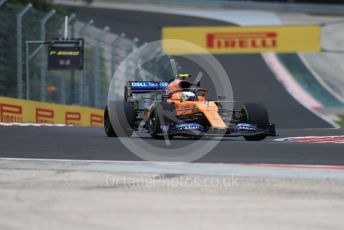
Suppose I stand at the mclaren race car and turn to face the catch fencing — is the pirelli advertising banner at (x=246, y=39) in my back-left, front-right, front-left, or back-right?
front-right

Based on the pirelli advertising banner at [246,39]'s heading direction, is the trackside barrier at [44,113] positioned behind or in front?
in front

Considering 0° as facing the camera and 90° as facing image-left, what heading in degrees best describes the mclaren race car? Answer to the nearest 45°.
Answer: approximately 315°

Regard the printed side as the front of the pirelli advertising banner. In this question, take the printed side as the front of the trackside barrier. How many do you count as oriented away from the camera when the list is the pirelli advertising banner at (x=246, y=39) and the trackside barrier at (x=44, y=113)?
0

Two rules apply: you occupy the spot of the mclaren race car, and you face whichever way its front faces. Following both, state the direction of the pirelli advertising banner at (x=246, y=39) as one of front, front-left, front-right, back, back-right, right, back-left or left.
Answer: back-left

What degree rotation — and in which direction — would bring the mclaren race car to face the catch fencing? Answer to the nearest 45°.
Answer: approximately 180°

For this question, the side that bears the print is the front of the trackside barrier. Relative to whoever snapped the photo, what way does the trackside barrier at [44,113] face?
facing the viewer and to the right of the viewer

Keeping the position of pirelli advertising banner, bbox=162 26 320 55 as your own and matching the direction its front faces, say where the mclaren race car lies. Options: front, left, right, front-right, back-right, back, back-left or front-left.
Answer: front

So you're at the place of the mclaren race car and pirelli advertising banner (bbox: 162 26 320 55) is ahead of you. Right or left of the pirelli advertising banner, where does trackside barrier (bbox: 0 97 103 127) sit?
left

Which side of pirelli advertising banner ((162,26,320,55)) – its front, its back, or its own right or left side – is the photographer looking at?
front

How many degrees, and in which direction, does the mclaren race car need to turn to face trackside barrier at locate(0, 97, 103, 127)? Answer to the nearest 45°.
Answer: approximately 180°
